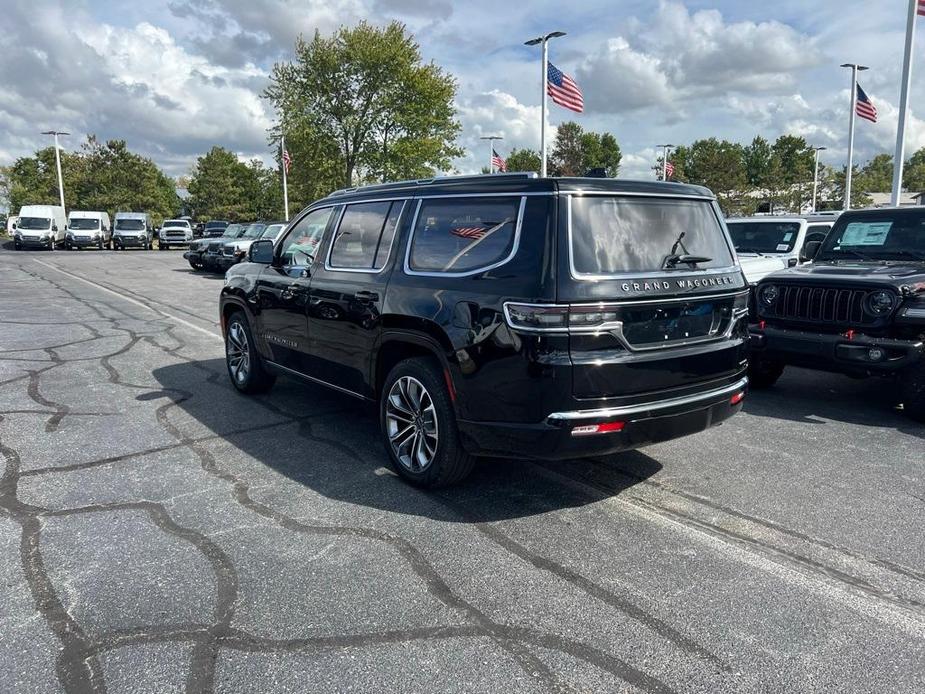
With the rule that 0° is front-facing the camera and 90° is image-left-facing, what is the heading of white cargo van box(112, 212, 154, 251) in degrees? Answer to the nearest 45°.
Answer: approximately 0°

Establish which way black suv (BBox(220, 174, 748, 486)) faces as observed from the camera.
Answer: facing away from the viewer and to the left of the viewer

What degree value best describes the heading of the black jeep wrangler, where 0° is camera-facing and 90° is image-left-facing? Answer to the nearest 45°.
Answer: approximately 45°

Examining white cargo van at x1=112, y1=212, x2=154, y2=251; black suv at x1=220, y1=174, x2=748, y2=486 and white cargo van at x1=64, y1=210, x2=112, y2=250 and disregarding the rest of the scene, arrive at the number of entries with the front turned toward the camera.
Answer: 2

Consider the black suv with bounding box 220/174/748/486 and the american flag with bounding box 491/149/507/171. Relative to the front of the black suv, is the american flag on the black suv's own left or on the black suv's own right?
on the black suv's own right

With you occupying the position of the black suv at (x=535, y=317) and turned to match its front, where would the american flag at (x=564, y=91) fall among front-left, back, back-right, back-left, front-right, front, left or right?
front-right

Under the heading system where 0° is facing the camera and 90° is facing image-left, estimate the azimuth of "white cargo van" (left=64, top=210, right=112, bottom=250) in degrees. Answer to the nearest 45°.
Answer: approximately 0°

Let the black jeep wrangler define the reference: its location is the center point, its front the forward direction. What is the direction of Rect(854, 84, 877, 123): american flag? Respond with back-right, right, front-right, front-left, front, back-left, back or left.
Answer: back-right

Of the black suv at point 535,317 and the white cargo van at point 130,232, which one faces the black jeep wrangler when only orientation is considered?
the white cargo van

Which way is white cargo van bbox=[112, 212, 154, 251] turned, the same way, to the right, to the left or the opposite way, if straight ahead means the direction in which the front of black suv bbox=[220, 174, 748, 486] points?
the opposite way
